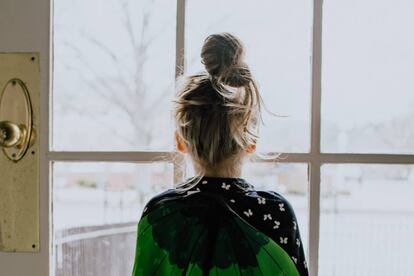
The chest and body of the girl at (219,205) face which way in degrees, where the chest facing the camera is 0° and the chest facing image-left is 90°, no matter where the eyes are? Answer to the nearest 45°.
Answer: approximately 180°
